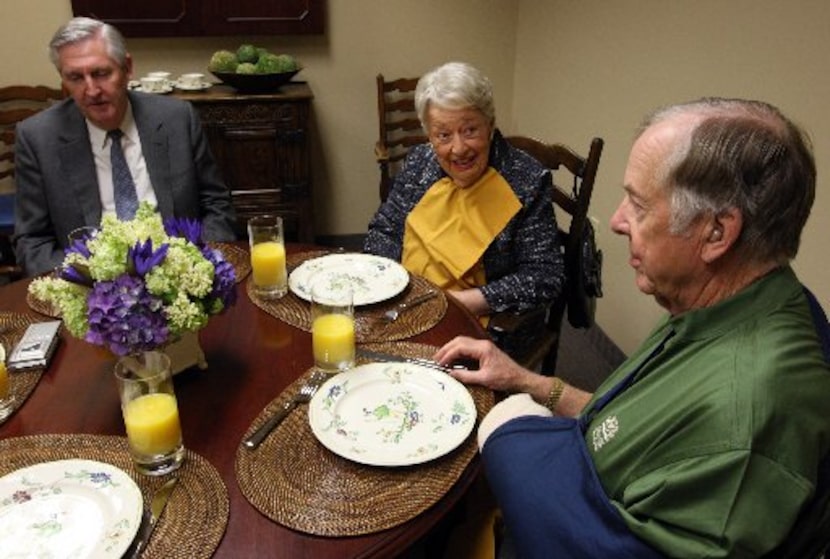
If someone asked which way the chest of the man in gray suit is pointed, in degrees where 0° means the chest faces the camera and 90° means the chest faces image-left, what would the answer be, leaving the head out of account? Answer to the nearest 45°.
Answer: approximately 0°

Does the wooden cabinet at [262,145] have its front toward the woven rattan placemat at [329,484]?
yes

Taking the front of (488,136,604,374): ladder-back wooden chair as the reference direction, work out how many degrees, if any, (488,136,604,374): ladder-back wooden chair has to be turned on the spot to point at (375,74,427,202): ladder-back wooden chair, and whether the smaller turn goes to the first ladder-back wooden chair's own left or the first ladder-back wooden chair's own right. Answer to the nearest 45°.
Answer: approximately 90° to the first ladder-back wooden chair's own right

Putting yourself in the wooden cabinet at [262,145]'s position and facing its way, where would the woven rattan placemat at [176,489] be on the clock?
The woven rattan placemat is roughly at 12 o'clock from the wooden cabinet.

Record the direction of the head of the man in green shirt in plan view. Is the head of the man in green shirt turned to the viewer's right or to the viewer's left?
to the viewer's left

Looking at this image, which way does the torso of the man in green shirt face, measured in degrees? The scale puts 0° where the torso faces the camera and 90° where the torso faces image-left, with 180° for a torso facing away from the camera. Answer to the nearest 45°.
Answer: approximately 90°
